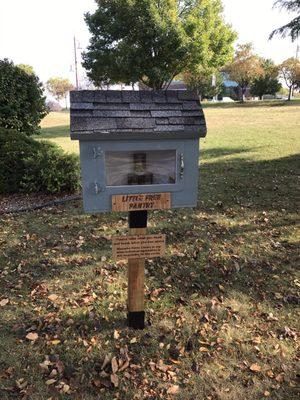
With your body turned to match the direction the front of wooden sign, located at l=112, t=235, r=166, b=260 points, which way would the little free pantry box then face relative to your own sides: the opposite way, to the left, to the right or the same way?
the same way

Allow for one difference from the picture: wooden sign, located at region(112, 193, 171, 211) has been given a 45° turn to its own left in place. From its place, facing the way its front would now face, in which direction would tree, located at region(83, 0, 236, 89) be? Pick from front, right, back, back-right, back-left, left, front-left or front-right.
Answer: back-left

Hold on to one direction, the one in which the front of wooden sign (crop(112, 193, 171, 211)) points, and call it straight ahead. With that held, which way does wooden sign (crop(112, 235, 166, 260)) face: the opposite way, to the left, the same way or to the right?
the same way

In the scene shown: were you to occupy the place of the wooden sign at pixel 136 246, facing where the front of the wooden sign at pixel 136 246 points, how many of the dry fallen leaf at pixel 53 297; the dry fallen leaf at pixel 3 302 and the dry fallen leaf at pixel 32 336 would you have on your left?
0

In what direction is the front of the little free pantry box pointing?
toward the camera

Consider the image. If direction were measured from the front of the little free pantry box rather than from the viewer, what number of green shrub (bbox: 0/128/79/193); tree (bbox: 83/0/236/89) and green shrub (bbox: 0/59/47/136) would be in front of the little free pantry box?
0

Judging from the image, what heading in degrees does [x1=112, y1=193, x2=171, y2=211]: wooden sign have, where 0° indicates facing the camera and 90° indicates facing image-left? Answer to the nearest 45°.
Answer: approximately 0°

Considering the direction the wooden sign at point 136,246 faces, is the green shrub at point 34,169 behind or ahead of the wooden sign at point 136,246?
behind

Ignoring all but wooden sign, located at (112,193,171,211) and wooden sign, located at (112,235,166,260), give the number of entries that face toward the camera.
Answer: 2

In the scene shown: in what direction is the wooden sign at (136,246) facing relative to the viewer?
toward the camera
